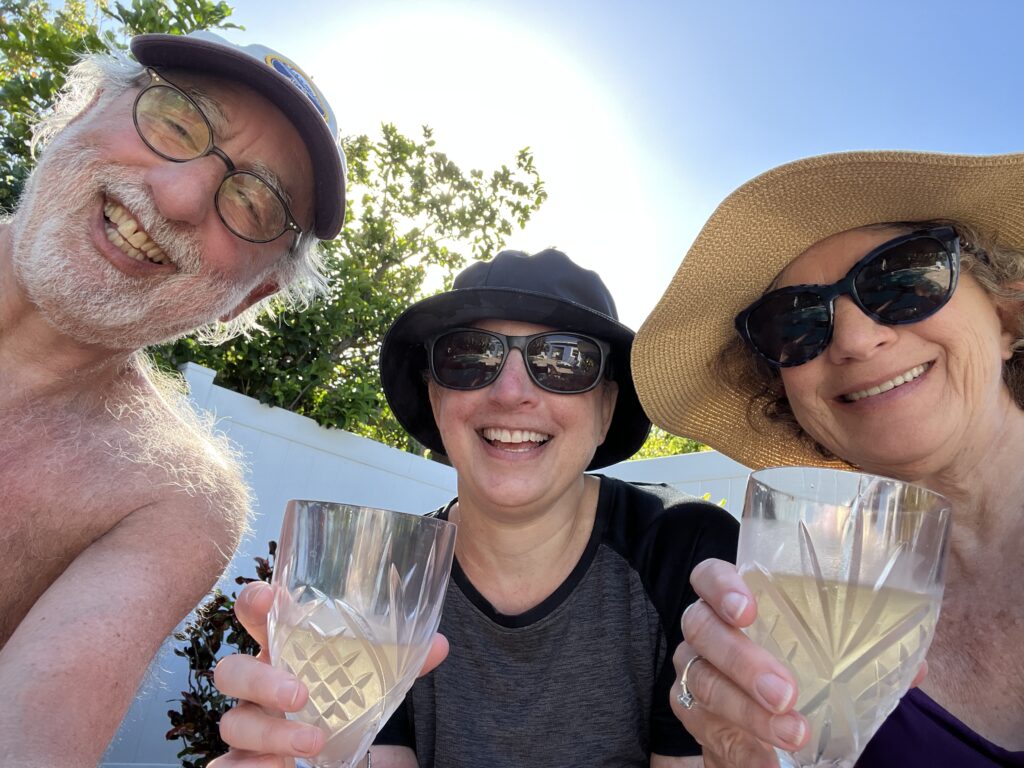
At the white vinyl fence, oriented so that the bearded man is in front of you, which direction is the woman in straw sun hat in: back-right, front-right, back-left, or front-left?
front-left

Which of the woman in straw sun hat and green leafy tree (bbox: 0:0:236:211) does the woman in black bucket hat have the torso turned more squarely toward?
the woman in straw sun hat

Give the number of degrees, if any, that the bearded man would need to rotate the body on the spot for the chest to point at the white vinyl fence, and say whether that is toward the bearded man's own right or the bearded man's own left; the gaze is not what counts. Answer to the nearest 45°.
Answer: approximately 180°

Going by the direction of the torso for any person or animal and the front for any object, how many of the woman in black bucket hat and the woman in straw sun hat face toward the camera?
2

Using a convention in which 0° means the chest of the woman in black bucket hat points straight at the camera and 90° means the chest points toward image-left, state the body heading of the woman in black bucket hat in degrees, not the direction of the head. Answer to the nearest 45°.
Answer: approximately 0°

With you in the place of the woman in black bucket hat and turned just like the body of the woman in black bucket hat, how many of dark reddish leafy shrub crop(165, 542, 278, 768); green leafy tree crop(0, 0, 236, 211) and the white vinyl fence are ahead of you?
0

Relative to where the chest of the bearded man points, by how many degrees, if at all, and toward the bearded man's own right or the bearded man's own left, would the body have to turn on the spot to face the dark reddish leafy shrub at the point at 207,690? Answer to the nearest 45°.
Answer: approximately 180°

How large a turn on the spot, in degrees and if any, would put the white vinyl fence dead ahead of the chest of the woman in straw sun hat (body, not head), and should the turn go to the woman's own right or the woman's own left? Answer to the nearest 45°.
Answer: approximately 135° to the woman's own right

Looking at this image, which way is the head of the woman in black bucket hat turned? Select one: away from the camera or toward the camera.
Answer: toward the camera

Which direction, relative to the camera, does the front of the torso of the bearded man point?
toward the camera

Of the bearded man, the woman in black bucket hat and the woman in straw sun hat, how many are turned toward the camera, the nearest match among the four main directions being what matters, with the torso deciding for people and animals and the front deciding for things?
3

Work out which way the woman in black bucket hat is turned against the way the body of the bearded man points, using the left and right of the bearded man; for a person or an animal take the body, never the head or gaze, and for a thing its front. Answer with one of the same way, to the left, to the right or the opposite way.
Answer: the same way

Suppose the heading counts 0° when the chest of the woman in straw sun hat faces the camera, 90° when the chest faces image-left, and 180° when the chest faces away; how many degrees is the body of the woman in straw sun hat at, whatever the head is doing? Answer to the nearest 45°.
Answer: approximately 0°

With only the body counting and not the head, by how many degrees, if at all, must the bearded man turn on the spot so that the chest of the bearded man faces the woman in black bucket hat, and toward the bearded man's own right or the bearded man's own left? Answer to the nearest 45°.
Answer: approximately 45° to the bearded man's own left

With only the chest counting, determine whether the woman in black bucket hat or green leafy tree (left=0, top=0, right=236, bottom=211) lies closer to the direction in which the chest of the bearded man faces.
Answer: the woman in black bucket hat

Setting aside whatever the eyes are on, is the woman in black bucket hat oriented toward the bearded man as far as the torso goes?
no
